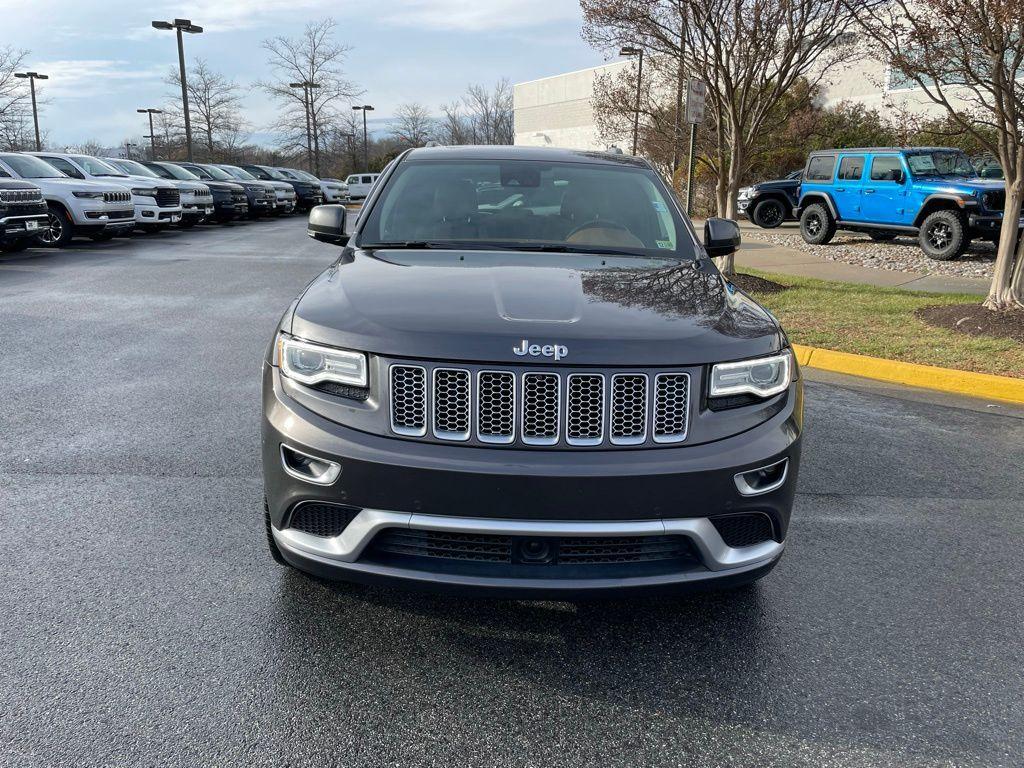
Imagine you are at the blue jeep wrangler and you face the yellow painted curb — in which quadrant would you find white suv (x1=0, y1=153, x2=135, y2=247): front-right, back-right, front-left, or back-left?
front-right

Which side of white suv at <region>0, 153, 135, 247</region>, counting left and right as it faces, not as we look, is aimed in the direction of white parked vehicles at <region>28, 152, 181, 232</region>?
left

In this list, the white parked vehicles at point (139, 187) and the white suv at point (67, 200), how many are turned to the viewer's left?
0

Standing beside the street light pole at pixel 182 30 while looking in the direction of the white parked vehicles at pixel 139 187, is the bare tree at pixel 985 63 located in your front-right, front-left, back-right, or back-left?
front-left

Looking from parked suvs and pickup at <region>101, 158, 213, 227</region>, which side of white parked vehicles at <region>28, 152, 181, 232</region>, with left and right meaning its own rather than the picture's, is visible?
left

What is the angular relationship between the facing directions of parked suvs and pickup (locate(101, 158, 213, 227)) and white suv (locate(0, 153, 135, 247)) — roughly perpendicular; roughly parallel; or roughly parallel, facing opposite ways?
roughly parallel

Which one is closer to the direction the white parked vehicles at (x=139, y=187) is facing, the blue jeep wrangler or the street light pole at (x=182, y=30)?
the blue jeep wrangler

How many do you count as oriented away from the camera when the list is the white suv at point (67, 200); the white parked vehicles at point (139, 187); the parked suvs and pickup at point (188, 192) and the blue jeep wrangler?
0

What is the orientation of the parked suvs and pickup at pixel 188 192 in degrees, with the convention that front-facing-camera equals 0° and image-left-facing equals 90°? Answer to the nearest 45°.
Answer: approximately 315°

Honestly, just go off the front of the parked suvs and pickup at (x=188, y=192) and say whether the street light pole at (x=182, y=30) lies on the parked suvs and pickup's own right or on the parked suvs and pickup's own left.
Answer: on the parked suvs and pickup's own left

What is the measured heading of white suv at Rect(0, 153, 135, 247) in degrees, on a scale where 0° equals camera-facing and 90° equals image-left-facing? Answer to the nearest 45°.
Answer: approximately 315°

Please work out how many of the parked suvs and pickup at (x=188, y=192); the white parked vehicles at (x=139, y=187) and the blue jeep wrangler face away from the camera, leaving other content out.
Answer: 0

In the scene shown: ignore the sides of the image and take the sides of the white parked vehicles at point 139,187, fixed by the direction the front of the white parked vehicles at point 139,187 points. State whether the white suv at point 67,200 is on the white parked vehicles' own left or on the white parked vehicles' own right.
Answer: on the white parked vehicles' own right

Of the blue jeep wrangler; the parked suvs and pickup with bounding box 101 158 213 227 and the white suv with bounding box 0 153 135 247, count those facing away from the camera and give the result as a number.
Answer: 0
